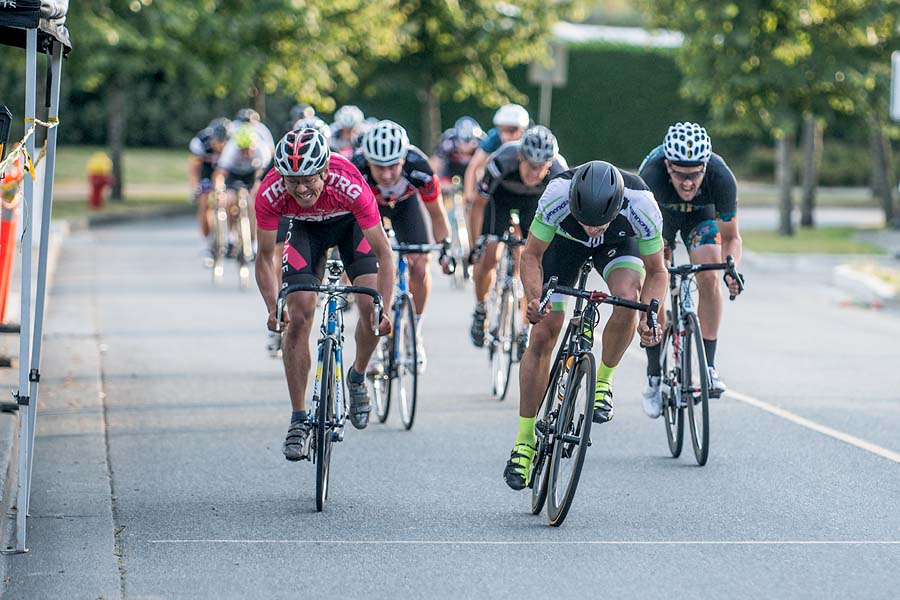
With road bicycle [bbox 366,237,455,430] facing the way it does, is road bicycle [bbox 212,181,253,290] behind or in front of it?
behind

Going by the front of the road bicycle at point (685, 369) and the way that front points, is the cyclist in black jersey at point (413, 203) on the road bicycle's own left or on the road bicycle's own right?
on the road bicycle's own right

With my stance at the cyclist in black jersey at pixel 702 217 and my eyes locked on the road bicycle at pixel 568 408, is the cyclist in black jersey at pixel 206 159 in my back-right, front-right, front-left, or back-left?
back-right

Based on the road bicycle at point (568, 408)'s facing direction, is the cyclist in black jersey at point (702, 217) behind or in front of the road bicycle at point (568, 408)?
behind

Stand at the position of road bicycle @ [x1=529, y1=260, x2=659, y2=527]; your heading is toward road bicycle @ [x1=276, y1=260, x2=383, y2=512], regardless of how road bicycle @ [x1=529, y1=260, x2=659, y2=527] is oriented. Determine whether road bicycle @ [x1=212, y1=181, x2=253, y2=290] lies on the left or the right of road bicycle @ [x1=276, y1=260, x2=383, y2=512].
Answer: right

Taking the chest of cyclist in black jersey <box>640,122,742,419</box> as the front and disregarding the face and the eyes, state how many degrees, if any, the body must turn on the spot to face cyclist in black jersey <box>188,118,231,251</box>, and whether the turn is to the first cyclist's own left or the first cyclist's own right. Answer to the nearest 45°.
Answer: approximately 135° to the first cyclist's own right

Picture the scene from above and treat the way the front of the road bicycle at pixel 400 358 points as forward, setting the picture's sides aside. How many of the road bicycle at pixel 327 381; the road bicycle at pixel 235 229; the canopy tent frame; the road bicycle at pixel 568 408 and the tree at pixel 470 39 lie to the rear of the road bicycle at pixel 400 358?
2

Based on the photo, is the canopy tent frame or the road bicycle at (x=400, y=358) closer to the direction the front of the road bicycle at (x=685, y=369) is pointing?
the canopy tent frame

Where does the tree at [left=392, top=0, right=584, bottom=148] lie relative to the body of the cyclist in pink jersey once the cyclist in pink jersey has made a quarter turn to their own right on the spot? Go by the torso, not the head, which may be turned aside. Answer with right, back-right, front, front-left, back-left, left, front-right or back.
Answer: right
